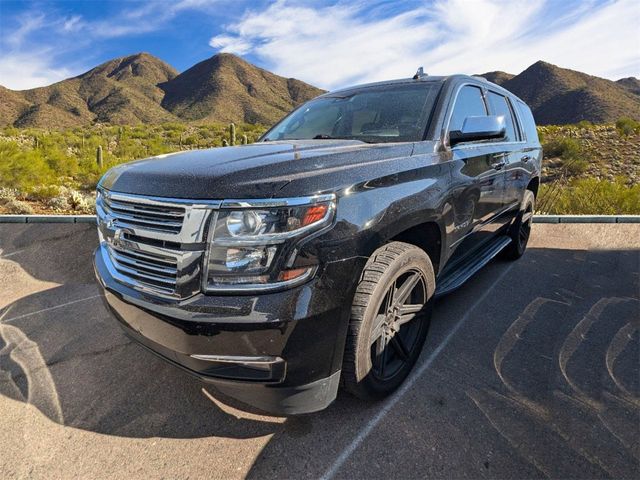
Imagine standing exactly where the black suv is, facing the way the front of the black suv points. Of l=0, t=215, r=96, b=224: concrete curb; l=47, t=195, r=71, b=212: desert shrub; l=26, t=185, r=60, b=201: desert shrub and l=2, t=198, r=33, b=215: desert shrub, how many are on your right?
4

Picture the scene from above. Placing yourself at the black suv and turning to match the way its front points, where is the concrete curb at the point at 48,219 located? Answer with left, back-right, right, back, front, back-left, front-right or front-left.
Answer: right

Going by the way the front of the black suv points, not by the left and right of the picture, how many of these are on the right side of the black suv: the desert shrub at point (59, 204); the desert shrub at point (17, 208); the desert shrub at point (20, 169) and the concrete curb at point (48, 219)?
4

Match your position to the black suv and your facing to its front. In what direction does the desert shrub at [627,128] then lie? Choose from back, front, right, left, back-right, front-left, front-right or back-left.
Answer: back

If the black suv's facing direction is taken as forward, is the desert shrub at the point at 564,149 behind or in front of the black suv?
behind

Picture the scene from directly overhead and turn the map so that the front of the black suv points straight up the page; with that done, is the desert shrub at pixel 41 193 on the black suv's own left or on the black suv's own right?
on the black suv's own right

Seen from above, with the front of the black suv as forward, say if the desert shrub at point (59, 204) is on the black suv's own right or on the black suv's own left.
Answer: on the black suv's own right

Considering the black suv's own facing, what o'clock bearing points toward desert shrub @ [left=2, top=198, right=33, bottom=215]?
The desert shrub is roughly at 3 o'clock from the black suv.

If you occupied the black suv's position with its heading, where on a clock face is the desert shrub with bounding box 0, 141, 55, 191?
The desert shrub is roughly at 3 o'clock from the black suv.

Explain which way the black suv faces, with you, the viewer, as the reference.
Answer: facing the viewer and to the left of the viewer
